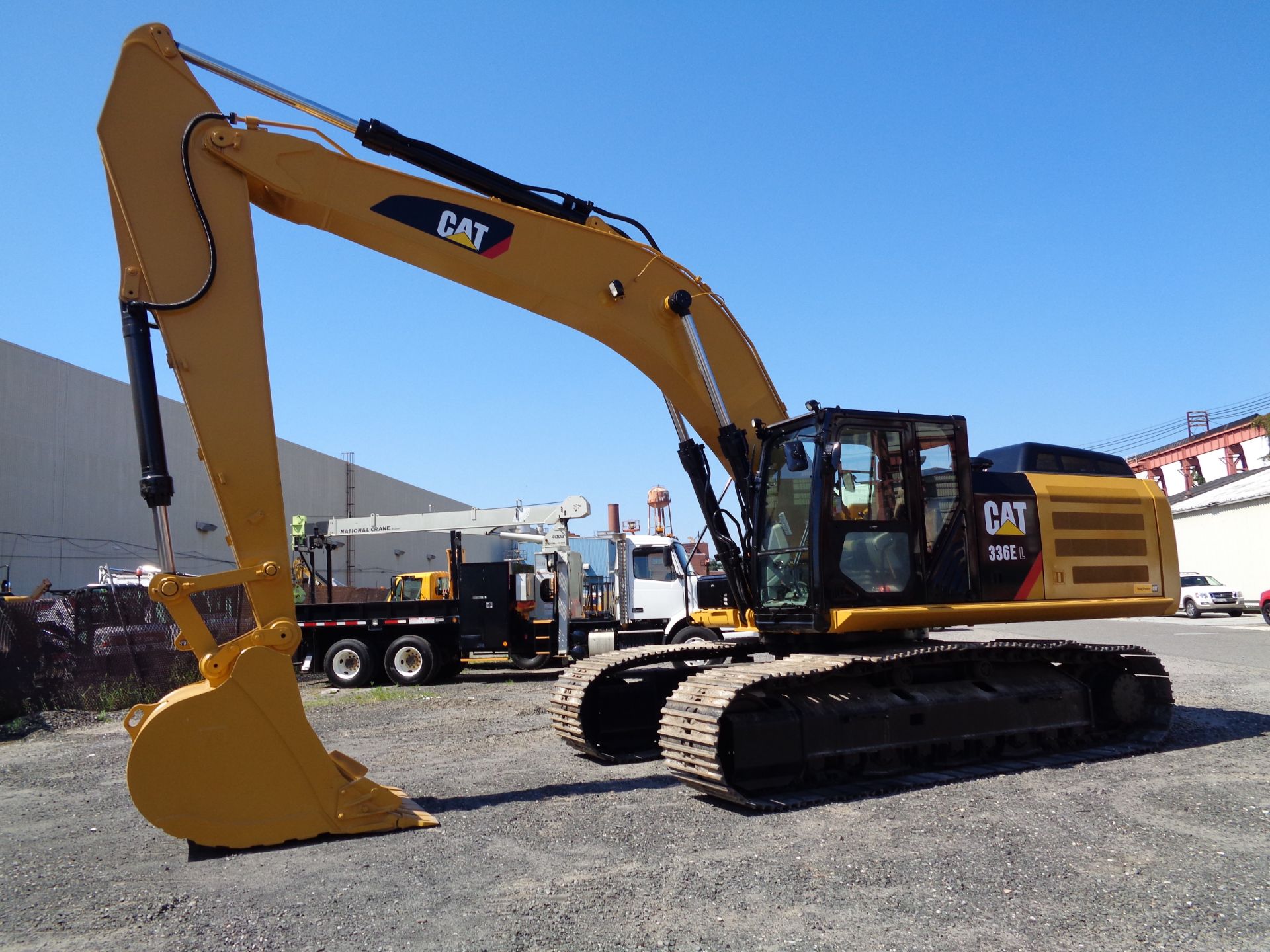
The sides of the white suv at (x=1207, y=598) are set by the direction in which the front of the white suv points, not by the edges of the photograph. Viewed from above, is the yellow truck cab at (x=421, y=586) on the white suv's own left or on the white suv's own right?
on the white suv's own right

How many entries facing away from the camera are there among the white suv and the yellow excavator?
0

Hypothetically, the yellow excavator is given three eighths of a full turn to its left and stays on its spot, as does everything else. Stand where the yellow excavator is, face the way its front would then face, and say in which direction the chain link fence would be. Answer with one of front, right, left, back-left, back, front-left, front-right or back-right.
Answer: back-left

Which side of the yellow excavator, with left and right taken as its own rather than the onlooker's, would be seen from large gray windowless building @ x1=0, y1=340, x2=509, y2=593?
right

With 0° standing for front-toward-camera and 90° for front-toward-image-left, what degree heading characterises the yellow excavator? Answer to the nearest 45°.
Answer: approximately 45°

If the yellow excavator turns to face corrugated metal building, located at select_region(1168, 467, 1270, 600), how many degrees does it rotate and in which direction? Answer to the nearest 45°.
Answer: approximately 180°

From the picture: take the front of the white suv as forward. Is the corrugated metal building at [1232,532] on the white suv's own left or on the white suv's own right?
on the white suv's own left
